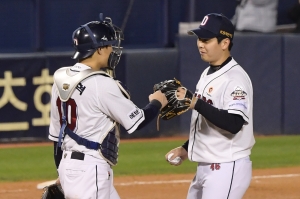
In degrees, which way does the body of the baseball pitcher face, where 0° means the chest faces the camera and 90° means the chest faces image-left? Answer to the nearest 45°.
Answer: approximately 45°
